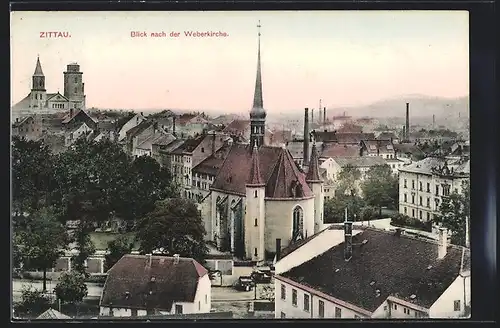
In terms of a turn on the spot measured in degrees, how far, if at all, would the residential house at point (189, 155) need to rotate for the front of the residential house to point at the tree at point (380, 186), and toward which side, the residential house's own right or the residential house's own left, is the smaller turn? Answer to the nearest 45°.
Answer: approximately 135° to the residential house's own left

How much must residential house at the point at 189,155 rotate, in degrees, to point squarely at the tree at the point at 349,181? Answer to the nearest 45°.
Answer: approximately 135° to its left

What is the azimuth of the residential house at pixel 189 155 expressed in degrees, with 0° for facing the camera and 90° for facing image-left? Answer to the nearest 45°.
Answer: approximately 45°
